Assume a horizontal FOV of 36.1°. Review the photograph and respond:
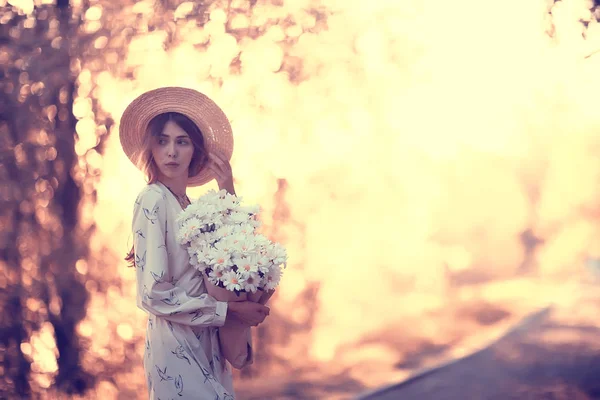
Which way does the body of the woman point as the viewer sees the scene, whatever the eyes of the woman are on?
to the viewer's right

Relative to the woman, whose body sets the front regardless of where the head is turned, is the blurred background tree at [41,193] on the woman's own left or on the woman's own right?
on the woman's own left
